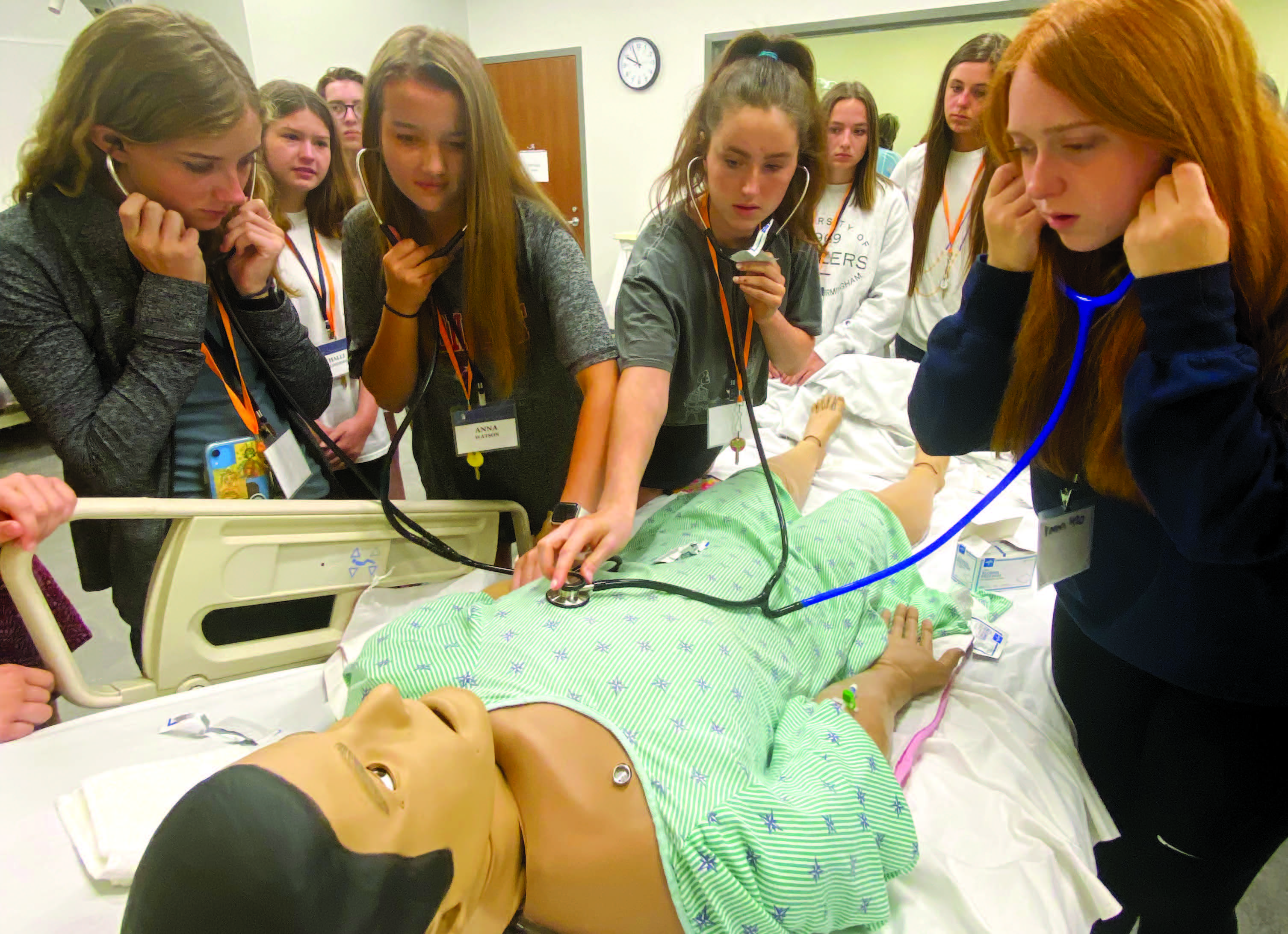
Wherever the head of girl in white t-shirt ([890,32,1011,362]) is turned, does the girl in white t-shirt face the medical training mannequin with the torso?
yes

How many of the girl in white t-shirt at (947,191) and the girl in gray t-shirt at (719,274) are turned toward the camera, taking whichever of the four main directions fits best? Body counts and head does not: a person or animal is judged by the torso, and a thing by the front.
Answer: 2

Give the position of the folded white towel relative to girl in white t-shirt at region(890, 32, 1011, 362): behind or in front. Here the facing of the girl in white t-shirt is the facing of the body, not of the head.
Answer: in front

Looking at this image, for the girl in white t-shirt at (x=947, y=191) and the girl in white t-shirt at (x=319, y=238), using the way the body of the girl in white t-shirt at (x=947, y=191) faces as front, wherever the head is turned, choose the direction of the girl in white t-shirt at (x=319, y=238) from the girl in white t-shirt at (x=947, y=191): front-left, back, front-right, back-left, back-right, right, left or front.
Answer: front-right

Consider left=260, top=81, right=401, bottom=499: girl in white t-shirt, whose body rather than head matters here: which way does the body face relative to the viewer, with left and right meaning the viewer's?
facing the viewer and to the right of the viewer

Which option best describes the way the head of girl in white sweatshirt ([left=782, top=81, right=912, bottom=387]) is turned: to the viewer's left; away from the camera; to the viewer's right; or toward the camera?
toward the camera

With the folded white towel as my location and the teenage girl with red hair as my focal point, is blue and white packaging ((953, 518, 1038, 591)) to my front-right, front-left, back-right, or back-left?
front-left

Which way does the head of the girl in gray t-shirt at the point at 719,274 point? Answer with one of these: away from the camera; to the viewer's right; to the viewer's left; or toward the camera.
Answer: toward the camera

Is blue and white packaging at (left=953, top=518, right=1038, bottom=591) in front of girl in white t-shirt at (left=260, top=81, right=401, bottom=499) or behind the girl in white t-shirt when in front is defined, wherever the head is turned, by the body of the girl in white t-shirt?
in front

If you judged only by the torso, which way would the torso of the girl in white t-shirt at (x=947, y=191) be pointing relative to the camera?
toward the camera

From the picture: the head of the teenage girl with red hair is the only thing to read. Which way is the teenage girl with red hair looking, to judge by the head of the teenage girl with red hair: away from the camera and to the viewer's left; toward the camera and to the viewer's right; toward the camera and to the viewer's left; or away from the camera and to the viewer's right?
toward the camera and to the viewer's left

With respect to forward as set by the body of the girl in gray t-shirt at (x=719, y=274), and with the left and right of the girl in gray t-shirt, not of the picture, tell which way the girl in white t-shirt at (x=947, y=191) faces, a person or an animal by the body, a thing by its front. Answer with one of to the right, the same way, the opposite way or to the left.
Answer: the same way
